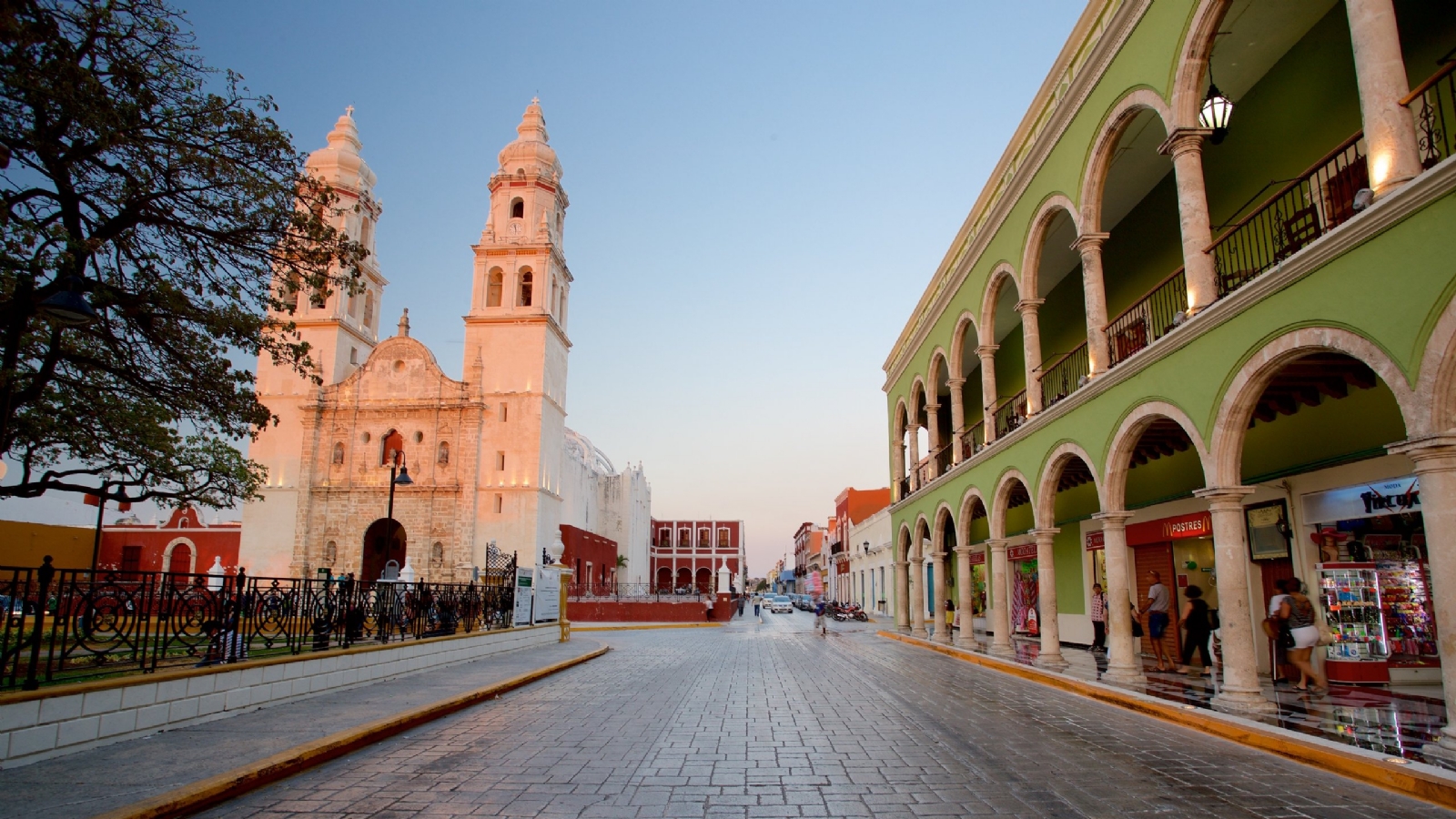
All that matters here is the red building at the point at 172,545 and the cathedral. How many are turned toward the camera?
2

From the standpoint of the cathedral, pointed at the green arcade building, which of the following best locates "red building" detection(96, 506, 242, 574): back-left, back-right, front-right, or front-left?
back-right

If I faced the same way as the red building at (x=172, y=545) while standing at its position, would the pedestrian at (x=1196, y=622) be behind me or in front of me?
in front

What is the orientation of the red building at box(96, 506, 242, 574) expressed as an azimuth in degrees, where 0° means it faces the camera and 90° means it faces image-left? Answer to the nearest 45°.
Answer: approximately 0°

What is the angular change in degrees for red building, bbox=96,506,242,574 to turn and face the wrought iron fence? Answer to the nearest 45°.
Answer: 0° — it already faces it

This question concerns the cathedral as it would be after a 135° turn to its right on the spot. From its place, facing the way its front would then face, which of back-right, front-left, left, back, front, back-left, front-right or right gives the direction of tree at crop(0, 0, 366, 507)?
back-left

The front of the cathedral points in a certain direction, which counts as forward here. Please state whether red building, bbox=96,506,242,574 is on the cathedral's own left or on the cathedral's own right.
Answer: on the cathedral's own right

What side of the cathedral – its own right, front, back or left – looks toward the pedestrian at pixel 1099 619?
front

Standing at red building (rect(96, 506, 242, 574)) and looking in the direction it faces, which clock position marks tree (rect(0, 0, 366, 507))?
The tree is roughly at 12 o'clock from the red building.

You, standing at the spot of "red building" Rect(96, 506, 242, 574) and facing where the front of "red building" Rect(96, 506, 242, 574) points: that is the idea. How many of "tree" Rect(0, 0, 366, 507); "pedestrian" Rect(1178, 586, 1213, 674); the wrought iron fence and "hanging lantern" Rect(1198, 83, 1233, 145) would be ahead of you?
4

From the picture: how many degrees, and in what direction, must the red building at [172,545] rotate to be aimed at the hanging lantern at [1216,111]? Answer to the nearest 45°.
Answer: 0° — it already faces it
